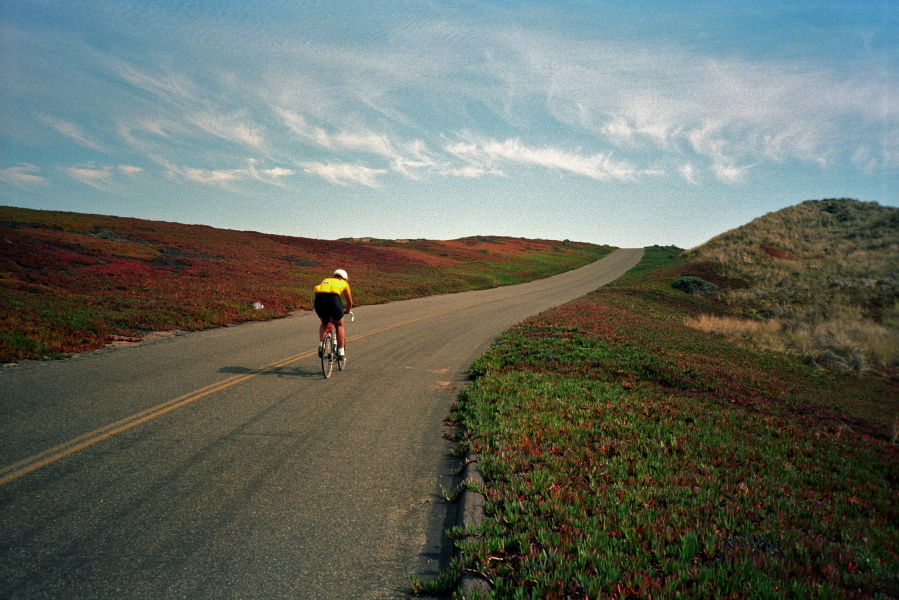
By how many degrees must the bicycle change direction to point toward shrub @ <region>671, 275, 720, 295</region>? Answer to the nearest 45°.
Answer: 0° — it already faces it

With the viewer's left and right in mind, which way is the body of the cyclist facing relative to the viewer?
facing away from the viewer and to the right of the viewer

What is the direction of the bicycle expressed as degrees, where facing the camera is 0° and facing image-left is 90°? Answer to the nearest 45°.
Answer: approximately 225°
